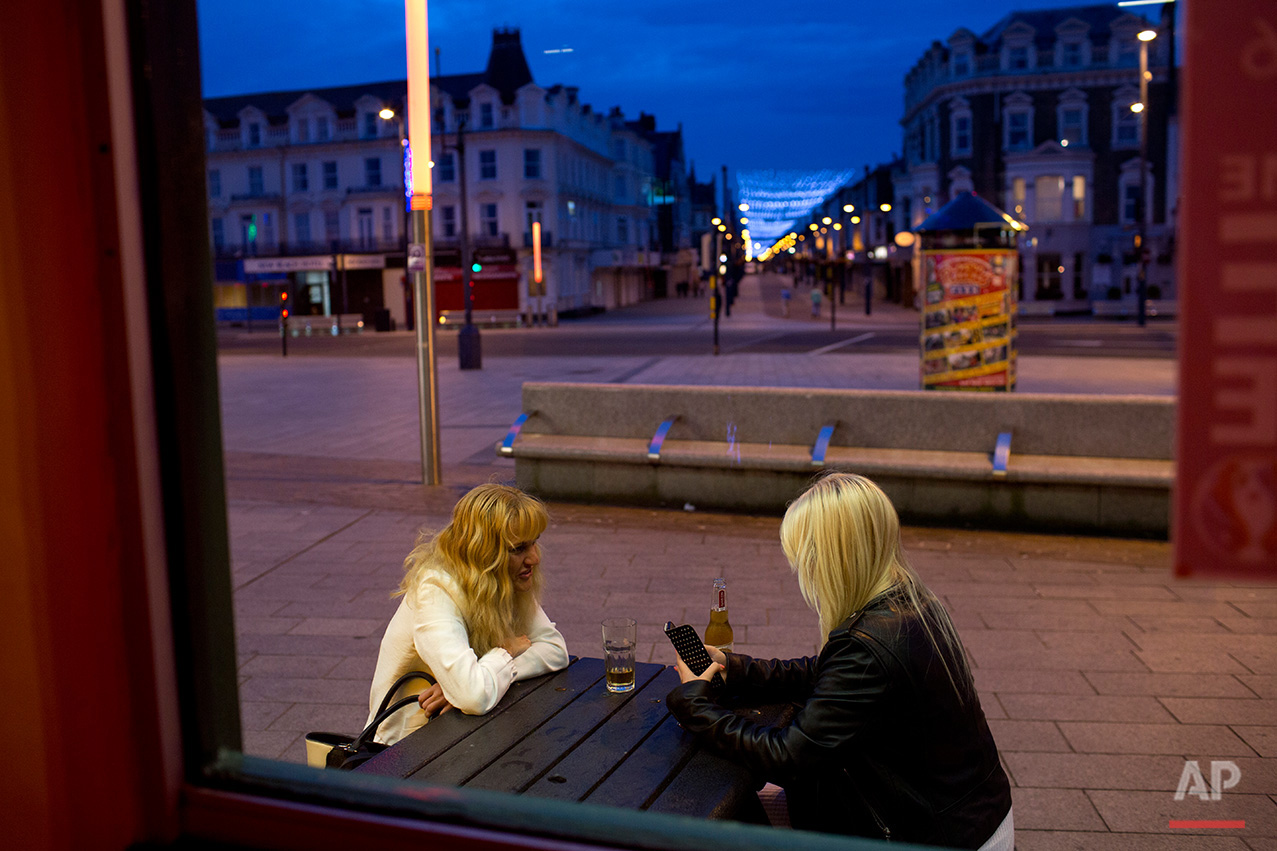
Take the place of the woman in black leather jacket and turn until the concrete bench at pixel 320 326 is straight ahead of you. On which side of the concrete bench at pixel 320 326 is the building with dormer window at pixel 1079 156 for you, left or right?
right

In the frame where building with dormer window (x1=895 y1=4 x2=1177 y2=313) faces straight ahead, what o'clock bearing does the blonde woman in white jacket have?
The blonde woman in white jacket is roughly at 12 o'clock from the building with dormer window.

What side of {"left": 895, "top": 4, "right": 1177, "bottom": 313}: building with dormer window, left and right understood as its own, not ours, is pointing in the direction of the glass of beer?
front

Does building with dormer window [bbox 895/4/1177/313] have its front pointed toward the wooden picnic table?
yes

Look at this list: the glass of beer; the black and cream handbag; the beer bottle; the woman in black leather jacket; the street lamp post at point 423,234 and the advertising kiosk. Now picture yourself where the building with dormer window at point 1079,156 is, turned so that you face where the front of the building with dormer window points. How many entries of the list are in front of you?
6

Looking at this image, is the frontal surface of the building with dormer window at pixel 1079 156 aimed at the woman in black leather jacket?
yes

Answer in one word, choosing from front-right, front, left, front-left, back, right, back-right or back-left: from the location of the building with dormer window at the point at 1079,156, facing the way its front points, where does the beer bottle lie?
front

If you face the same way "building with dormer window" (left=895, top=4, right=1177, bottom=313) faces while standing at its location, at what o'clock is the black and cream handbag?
The black and cream handbag is roughly at 12 o'clock from the building with dormer window.

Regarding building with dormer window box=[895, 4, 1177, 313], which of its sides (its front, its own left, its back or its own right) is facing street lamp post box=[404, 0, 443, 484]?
front

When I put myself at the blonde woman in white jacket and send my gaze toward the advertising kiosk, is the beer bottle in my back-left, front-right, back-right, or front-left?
front-right

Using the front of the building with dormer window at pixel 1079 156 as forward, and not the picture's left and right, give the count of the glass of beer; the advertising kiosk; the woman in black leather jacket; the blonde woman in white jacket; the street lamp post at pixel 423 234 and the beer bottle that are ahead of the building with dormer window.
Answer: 6

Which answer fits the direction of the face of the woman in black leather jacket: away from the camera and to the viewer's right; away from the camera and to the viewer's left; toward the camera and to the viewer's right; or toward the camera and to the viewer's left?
away from the camera and to the viewer's left

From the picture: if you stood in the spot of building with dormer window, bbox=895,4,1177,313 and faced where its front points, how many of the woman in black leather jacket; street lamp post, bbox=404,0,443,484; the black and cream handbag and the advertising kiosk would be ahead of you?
4

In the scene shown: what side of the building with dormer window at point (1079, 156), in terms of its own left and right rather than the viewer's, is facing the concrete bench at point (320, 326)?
right

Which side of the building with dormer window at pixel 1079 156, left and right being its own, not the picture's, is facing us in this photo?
front
